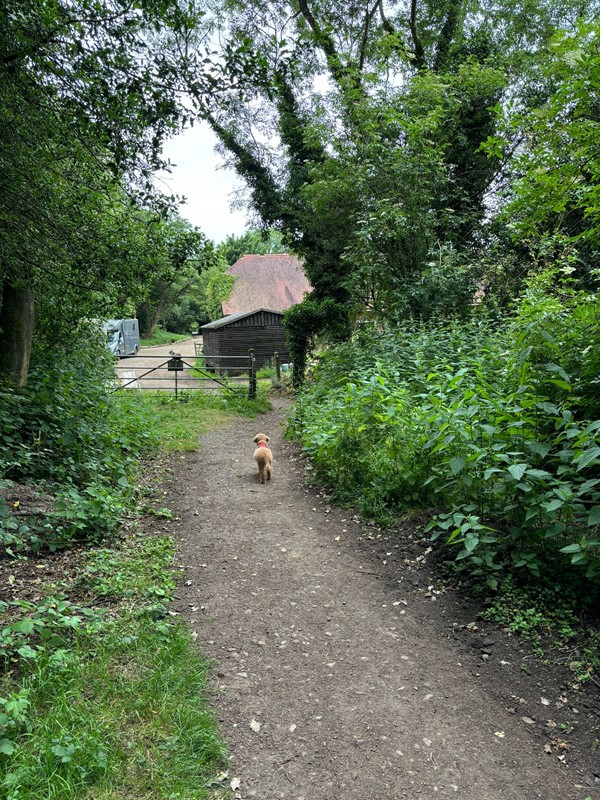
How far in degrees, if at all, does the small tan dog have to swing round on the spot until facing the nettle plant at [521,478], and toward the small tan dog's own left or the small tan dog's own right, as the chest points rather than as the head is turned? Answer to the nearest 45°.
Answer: approximately 135° to the small tan dog's own right

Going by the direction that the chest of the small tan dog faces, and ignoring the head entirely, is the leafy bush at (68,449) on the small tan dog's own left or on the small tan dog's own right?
on the small tan dog's own left

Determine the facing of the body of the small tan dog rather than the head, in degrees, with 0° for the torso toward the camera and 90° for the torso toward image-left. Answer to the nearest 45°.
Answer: approximately 180°

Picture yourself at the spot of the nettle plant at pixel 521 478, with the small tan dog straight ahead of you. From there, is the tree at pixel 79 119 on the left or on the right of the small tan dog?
left
